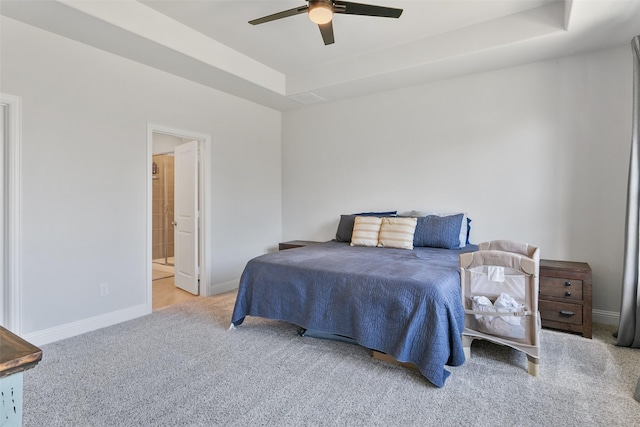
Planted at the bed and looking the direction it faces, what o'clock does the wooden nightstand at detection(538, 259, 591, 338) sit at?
The wooden nightstand is roughly at 7 o'clock from the bed.

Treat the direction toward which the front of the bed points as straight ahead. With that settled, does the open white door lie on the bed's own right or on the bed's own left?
on the bed's own right

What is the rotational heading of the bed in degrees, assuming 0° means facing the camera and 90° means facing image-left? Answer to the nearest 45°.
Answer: approximately 45°

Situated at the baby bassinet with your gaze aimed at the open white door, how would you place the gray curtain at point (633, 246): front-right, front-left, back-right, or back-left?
back-right
